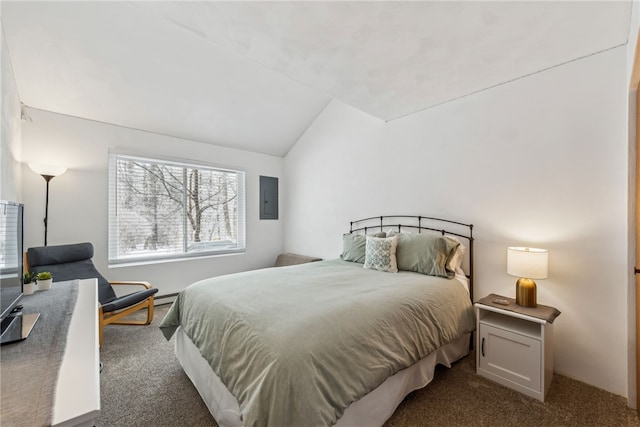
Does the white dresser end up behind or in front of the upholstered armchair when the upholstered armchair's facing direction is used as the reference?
in front

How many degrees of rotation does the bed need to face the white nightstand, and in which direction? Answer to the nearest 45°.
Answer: approximately 135° to its left

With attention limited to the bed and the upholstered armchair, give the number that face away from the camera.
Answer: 0

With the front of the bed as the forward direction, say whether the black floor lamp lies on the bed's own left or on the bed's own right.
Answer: on the bed's own right

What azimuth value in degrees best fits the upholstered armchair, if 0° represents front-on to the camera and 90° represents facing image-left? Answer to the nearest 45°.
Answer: approximately 315°

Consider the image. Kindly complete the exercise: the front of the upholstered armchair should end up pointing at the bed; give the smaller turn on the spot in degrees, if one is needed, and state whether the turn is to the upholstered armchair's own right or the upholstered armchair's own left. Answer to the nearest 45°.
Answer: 0° — it already faces it

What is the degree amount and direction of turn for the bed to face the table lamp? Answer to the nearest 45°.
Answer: approximately 135° to its left
